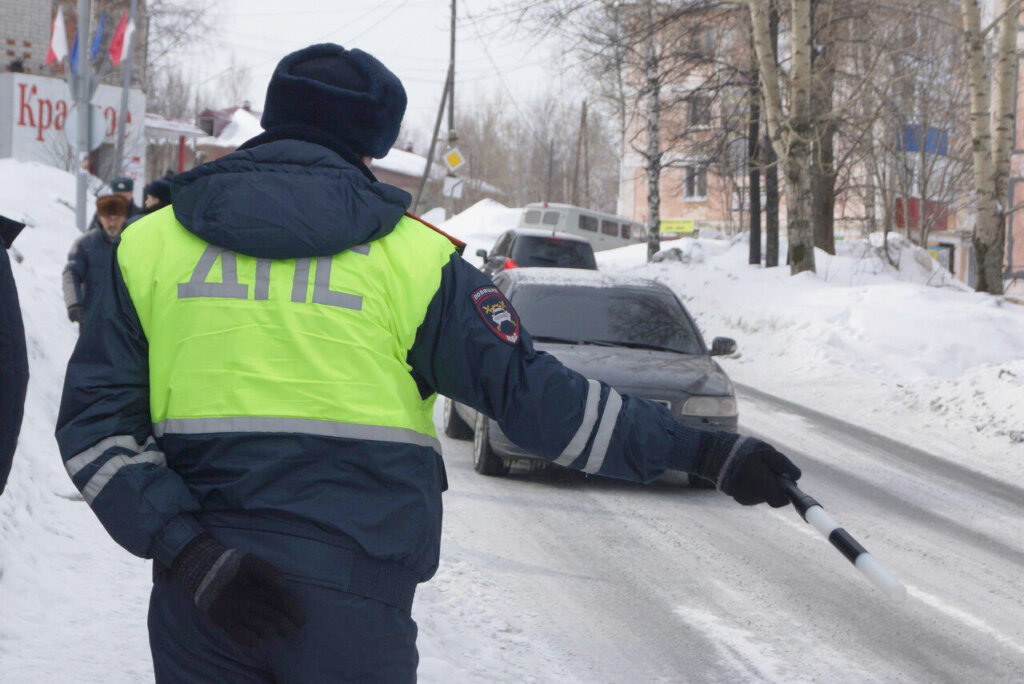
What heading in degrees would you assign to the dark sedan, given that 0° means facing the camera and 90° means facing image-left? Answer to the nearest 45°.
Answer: approximately 315°
